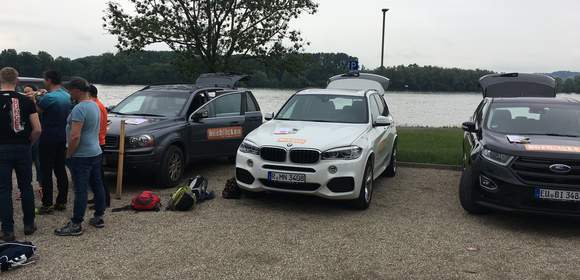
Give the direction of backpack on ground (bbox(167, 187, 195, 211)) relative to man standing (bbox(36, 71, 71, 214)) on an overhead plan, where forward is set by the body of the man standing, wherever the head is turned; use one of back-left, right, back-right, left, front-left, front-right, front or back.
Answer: back-right

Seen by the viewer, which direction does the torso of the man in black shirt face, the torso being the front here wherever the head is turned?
away from the camera

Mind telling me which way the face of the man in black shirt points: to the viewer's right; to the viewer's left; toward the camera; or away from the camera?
away from the camera

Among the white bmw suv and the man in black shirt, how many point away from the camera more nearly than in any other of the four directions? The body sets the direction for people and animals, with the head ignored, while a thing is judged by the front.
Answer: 1

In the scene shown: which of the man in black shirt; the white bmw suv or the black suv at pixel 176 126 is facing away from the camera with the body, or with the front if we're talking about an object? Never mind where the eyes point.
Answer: the man in black shirt

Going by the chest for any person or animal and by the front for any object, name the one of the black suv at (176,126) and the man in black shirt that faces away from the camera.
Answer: the man in black shirt

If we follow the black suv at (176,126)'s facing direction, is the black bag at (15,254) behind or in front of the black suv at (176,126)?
in front

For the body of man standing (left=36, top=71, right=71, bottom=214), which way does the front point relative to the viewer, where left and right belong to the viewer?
facing away from the viewer and to the left of the viewer

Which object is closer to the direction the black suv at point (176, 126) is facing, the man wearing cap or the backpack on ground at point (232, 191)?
the man wearing cap
